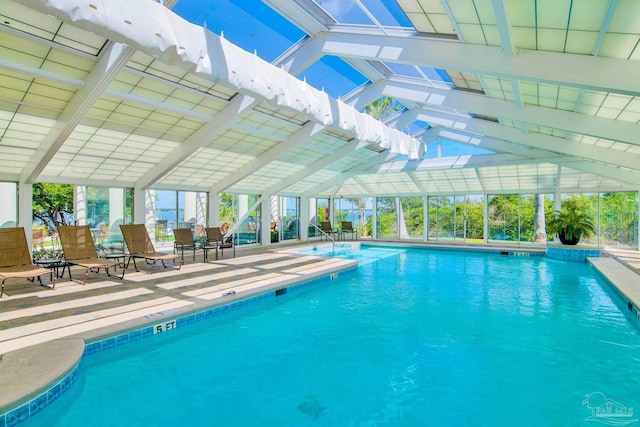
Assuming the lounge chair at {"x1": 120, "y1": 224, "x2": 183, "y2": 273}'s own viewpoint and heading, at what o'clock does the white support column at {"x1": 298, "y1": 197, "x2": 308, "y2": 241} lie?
The white support column is roughly at 9 o'clock from the lounge chair.

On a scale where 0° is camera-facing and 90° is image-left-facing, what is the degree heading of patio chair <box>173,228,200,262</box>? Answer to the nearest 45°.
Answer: approximately 315°

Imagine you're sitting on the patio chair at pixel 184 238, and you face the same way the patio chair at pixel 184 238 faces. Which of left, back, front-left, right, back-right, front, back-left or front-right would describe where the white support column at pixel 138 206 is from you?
back

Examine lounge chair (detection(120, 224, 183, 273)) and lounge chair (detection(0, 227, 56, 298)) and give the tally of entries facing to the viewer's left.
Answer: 0

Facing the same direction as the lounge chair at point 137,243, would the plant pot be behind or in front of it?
in front

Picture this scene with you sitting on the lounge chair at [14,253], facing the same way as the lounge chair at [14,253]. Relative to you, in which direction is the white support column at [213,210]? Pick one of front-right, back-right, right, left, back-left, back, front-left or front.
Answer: left

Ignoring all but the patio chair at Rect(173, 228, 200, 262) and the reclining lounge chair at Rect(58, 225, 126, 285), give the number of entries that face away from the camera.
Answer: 0

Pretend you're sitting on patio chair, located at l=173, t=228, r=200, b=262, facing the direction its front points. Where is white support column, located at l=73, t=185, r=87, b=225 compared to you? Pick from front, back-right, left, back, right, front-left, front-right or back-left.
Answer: back-right

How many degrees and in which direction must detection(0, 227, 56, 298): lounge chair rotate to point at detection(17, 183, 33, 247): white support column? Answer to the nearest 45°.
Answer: approximately 135° to its left

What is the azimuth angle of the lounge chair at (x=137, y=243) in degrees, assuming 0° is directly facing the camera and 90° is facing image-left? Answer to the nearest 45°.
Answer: approximately 315°

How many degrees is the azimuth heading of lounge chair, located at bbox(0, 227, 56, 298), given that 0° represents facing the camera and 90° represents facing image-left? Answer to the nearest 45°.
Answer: approximately 315°

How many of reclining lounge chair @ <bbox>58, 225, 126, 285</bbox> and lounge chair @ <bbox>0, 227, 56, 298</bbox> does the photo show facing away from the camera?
0

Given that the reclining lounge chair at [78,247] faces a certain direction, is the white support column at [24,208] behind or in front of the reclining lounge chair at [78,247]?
behind
